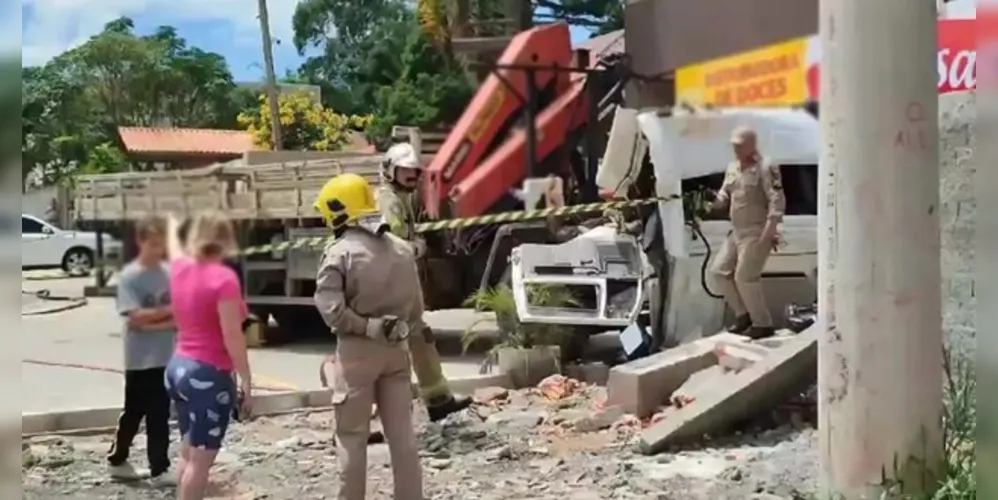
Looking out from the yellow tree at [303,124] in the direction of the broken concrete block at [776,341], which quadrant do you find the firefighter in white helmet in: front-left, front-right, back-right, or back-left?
front-right

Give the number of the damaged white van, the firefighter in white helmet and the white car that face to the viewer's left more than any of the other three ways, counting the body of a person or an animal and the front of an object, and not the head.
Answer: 1

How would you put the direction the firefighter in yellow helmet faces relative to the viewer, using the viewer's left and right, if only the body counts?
facing away from the viewer and to the left of the viewer

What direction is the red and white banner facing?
toward the camera
